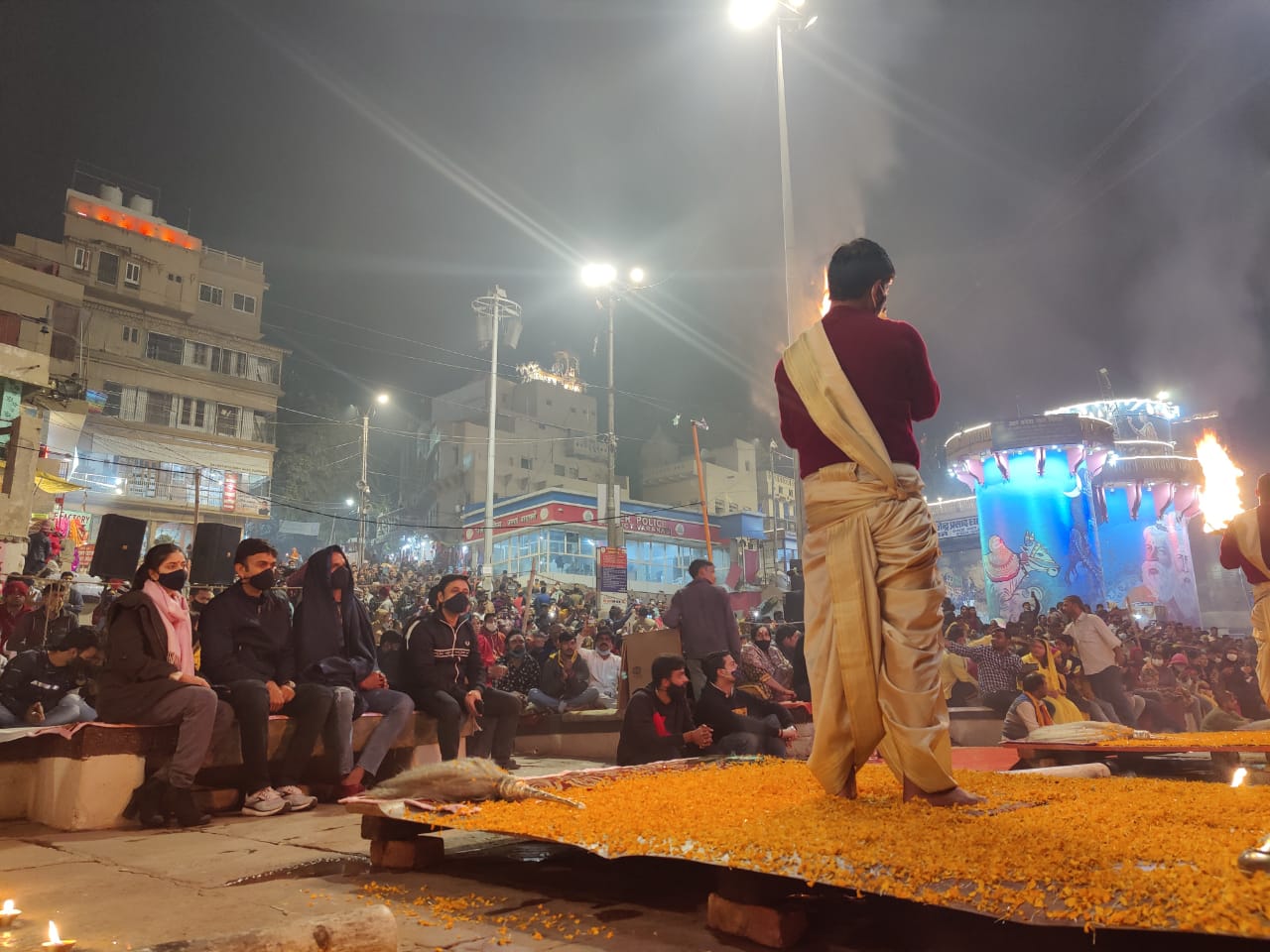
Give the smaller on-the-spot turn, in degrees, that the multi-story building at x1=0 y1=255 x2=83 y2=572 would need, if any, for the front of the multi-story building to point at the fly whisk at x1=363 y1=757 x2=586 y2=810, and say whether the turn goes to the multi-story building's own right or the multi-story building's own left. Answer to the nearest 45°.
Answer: approximately 45° to the multi-story building's own right

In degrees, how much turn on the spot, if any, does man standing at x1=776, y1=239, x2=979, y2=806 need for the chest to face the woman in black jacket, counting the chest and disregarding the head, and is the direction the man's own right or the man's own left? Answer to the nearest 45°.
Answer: approximately 135° to the man's own left

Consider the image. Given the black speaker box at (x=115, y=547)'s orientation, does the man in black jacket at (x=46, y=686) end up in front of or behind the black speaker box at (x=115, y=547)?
in front

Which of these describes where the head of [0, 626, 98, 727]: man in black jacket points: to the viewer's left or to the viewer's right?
to the viewer's right

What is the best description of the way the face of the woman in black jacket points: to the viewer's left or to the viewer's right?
to the viewer's right

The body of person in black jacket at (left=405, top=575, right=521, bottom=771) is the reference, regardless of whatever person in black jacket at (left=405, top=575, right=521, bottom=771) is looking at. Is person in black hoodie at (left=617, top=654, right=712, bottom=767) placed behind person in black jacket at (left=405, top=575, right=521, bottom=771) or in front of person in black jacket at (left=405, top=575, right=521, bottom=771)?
in front

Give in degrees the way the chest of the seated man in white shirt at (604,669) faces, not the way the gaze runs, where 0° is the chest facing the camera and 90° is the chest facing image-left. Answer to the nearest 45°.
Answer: approximately 0°

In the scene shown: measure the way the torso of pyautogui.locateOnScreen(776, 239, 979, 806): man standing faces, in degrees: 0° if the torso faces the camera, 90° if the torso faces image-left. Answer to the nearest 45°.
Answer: approximately 225°

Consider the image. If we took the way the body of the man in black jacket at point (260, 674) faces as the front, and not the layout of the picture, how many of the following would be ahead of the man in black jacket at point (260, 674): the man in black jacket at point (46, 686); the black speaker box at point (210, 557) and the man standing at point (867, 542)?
1

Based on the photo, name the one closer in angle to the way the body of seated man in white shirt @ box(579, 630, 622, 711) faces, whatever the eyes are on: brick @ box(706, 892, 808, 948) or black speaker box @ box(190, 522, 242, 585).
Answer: the brick
